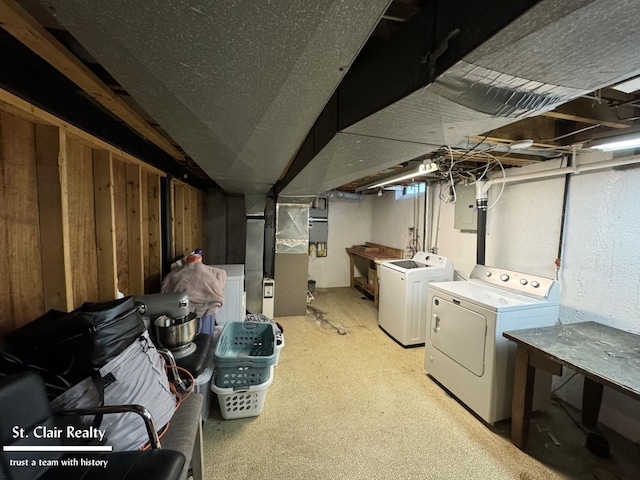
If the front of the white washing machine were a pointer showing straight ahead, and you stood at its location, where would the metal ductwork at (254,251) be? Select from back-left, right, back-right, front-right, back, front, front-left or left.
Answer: front-right

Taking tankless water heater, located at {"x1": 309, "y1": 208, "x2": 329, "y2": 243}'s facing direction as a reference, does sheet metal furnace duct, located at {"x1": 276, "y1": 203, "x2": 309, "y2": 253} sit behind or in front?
in front

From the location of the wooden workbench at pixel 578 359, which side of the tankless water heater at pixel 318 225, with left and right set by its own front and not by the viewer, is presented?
front

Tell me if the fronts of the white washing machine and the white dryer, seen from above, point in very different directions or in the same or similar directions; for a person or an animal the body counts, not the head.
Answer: same or similar directions

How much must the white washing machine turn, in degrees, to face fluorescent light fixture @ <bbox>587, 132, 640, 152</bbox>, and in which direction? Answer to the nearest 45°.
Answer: approximately 90° to its left

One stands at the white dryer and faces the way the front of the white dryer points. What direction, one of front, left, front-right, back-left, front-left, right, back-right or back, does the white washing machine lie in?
right

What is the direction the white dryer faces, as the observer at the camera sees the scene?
facing the viewer and to the left of the viewer

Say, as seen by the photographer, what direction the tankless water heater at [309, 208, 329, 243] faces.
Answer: facing the viewer

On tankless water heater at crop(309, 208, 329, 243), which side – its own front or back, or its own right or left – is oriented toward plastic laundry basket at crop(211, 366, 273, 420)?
front

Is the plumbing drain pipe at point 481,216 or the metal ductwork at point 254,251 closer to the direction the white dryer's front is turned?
the metal ductwork

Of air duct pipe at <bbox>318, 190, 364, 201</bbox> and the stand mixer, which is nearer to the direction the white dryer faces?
the stand mixer

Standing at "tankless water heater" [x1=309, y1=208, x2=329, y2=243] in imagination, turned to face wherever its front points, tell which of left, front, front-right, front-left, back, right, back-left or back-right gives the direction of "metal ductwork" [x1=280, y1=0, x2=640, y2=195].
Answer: front

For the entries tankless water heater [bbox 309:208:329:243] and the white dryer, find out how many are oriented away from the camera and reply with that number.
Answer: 0

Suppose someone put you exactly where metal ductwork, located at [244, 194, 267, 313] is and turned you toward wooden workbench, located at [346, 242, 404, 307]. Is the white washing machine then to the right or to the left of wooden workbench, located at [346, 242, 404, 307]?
right

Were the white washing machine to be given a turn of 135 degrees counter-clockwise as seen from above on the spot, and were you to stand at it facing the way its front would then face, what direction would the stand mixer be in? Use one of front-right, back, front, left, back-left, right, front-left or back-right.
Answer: back-right

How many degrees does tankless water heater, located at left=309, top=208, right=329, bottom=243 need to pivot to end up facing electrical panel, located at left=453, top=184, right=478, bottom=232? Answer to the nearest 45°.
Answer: approximately 45° to its left
